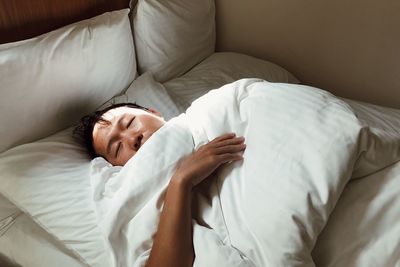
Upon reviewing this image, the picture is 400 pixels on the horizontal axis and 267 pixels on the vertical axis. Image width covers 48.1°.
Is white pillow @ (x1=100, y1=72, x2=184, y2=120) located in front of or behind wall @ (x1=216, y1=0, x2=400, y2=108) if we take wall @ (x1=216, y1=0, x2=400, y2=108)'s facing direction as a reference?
in front

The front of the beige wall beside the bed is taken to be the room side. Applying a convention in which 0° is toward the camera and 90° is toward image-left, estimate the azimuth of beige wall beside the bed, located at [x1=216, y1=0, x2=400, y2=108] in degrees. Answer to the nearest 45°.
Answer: approximately 45°

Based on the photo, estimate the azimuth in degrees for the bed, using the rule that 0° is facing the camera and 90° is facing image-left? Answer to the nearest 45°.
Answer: approximately 315°

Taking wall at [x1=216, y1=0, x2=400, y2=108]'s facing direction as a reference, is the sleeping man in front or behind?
in front
